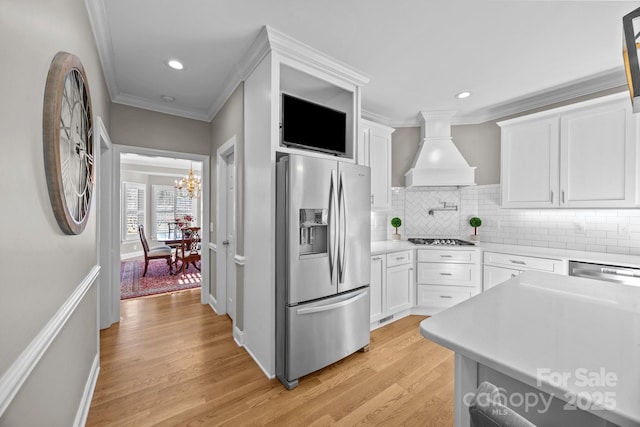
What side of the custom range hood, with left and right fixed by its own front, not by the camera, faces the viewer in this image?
front

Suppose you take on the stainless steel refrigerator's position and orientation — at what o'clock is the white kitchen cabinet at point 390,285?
The white kitchen cabinet is roughly at 9 o'clock from the stainless steel refrigerator.

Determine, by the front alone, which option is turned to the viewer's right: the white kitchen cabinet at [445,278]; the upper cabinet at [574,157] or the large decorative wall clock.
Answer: the large decorative wall clock

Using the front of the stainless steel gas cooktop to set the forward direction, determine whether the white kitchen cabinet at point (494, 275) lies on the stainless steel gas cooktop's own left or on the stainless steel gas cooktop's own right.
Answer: on the stainless steel gas cooktop's own left

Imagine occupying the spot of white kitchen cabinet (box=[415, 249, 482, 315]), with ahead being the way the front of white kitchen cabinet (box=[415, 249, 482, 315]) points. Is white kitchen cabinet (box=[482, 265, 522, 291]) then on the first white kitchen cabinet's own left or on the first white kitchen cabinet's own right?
on the first white kitchen cabinet's own left

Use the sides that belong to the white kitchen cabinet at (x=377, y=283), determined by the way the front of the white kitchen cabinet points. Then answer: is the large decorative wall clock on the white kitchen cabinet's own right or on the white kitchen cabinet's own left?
on the white kitchen cabinet's own right

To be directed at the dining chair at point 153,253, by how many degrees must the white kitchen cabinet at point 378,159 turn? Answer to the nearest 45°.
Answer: approximately 135° to its right

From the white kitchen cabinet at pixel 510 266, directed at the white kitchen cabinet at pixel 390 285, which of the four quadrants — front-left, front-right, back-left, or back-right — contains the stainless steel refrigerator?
front-left

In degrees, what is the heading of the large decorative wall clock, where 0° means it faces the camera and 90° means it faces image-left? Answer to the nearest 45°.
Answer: approximately 270°

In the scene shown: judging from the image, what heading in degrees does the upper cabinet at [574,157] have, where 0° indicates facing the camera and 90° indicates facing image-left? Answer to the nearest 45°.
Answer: approximately 45°

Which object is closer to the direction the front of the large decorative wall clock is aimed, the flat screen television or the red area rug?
the flat screen television

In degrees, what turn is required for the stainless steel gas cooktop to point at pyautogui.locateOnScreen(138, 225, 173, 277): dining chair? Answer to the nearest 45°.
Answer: approximately 90° to its right

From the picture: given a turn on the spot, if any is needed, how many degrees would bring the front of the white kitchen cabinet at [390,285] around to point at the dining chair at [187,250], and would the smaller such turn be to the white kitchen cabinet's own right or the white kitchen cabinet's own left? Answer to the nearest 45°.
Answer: approximately 135° to the white kitchen cabinet's own right

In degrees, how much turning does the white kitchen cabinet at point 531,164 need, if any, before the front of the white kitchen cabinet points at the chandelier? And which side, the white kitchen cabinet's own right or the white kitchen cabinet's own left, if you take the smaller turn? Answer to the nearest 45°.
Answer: approximately 45° to the white kitchen cabinet's own right

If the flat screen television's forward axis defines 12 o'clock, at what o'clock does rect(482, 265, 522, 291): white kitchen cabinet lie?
The white kitchen cabinet is roughly at 10 o'clock from the flat screen television.

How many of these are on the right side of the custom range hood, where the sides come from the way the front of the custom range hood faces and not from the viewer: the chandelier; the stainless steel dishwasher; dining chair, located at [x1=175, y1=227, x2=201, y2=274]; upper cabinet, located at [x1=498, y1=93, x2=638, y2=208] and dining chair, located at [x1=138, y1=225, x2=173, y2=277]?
3

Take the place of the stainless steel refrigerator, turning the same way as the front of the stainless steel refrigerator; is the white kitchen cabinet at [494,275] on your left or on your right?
on your left

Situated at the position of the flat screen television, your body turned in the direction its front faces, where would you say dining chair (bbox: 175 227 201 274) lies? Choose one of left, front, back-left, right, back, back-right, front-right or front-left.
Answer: back
